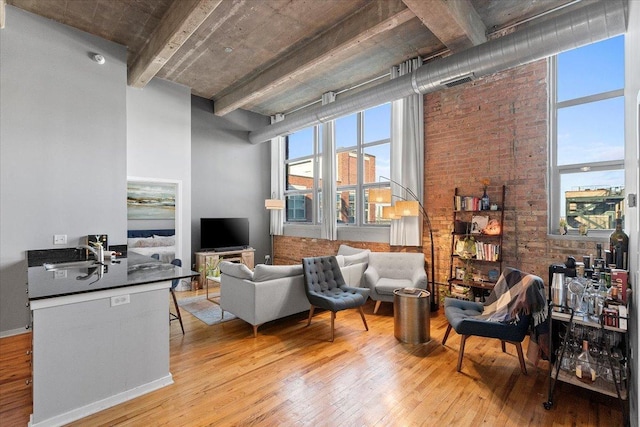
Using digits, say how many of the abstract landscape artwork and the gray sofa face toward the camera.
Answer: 1

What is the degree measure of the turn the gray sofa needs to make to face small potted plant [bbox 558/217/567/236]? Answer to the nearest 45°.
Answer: approximately 135° to its right

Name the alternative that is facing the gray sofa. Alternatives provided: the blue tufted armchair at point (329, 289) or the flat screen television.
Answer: the flat screen television

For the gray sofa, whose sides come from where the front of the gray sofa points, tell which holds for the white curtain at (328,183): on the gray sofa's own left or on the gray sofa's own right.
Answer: on the gray sofa's own right

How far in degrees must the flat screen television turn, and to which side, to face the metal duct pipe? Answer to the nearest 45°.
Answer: approximately 45° to its left

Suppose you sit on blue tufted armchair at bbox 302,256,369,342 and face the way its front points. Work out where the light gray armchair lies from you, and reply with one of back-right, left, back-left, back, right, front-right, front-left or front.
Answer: left

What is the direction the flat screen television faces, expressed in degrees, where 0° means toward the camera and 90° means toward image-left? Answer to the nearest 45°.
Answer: approximately 0°

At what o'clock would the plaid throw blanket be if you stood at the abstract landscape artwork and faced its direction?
The plaid throw blanket is roughly at 11 o'clock from the abstract landscape artwork.

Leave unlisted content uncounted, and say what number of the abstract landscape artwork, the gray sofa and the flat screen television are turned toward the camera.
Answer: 2
